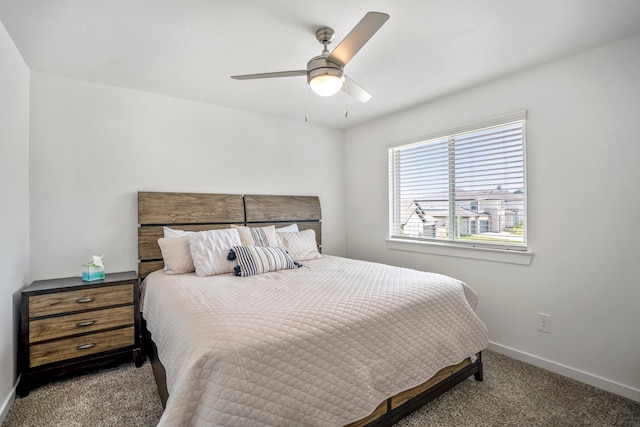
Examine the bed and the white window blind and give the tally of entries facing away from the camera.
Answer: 0

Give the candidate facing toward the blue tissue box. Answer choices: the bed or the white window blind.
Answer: the white window blind

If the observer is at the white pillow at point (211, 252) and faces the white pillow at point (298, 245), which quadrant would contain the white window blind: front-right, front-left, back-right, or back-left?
front-right

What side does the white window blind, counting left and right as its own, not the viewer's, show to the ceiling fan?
front

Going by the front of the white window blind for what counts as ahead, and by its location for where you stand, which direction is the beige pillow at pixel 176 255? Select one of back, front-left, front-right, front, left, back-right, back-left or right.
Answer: front

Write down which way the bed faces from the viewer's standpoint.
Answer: facing the viewer and to the right of the viewer

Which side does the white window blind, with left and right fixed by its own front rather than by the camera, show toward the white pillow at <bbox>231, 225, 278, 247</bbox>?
front

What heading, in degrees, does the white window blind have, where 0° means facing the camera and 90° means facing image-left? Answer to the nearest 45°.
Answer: approximately 45°

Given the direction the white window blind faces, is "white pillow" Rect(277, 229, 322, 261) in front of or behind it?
in front
